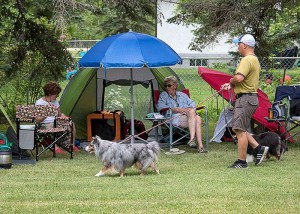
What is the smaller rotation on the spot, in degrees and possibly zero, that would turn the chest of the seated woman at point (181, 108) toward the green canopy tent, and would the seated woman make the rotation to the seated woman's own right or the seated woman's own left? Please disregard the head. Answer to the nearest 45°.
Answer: approximately 180°

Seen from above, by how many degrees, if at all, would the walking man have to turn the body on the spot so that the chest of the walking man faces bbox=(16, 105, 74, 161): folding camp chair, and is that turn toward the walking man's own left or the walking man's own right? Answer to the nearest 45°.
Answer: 0° — they already face it

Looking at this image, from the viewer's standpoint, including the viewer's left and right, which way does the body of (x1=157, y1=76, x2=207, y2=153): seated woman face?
facing the viewer and to the right of the viewer

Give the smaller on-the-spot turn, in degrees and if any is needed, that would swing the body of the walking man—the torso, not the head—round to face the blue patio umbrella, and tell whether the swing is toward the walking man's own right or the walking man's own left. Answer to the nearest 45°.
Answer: approximately 45° to the walking man's own right

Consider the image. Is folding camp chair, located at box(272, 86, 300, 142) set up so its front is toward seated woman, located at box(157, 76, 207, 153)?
no

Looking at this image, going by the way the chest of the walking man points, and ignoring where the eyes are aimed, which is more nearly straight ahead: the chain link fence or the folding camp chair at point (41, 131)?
the folding camp chair

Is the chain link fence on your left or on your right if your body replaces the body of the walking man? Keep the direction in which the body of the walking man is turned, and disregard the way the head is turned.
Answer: on your right

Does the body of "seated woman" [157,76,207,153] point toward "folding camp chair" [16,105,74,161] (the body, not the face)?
no

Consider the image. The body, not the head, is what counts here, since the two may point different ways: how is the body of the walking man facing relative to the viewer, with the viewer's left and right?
facing to the left of the viewer

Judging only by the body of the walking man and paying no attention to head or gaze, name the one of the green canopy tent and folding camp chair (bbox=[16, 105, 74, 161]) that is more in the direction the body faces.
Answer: the folding camp chair

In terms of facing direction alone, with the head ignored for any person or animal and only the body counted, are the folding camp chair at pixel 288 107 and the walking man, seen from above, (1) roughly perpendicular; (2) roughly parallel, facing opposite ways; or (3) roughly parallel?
roughly perpendicular

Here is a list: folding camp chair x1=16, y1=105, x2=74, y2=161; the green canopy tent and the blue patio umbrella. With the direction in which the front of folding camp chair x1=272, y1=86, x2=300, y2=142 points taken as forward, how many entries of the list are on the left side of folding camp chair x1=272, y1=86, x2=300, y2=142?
0

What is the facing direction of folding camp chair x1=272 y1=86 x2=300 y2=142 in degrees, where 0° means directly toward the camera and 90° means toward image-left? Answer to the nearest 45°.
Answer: approximately 0°

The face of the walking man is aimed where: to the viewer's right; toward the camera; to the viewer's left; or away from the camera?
to the viewer's left
